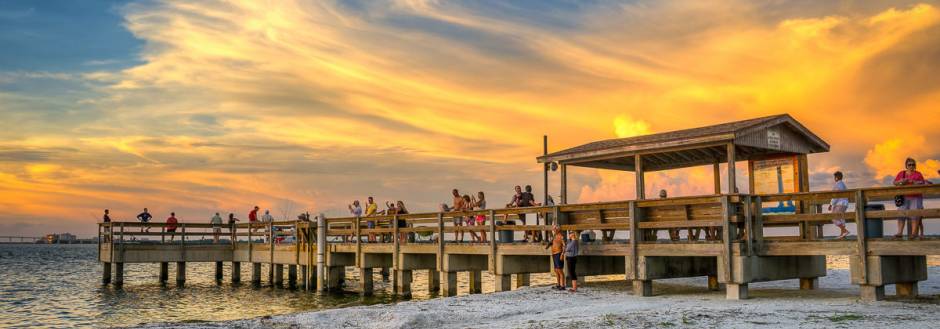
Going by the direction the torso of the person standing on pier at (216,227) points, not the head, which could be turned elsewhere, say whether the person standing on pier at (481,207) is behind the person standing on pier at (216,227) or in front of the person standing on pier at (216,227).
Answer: behind

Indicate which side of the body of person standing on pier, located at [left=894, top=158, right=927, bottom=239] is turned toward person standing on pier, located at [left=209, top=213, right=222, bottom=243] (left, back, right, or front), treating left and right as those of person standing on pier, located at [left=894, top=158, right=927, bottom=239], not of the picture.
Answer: right

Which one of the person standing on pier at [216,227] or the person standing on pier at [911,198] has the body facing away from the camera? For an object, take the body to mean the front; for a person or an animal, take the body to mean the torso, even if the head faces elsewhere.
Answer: the person standing on pier at [216,227]

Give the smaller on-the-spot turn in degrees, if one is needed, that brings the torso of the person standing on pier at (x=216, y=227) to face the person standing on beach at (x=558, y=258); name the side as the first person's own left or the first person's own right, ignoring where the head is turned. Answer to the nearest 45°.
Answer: approximately 180°

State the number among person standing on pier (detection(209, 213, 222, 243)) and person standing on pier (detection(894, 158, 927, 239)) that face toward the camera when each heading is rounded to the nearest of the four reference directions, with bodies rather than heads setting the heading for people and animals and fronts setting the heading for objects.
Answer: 1

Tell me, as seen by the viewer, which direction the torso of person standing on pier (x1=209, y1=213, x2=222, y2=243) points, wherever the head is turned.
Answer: away from the camera

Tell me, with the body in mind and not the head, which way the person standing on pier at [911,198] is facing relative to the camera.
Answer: toward the camera

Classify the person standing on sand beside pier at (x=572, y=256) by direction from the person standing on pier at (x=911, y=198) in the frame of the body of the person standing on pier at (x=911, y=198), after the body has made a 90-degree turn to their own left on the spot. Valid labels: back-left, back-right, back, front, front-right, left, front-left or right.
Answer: back

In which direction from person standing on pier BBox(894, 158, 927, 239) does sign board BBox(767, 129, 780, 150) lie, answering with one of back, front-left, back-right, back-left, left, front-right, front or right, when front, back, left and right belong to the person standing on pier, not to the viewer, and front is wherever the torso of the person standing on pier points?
back-right

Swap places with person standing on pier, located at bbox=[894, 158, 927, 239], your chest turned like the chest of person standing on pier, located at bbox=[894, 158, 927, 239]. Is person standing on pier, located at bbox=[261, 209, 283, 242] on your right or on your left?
on your right
